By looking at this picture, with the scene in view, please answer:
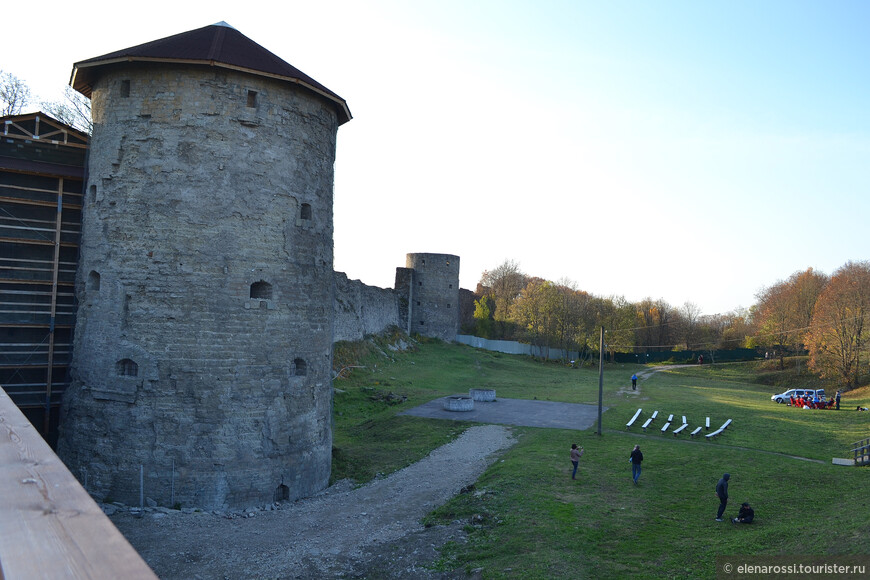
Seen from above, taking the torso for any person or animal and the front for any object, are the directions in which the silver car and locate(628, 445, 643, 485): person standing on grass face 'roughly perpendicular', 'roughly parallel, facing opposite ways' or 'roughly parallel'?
roughly perpendicular

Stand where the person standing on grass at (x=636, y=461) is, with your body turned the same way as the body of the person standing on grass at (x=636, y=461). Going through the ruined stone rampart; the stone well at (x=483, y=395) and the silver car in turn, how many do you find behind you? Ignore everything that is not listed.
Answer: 0

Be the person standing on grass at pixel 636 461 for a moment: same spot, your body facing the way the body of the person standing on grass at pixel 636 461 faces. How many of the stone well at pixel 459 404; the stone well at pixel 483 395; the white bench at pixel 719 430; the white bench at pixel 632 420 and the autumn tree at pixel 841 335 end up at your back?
0

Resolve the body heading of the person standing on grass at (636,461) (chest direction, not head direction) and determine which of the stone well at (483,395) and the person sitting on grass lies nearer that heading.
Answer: the stone well

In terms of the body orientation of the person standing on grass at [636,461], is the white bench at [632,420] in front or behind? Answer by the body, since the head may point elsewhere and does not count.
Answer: in front

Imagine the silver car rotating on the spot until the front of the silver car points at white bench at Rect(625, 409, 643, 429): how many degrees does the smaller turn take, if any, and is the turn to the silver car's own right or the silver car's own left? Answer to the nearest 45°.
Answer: approximately 90° to the silver car's own left

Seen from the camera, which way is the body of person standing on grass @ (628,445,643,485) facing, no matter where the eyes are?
away from the camera

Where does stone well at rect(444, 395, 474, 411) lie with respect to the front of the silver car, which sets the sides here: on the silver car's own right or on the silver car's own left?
on the silver car's own left

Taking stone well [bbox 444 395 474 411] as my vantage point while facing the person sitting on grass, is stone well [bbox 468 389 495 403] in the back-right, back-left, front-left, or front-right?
back-left

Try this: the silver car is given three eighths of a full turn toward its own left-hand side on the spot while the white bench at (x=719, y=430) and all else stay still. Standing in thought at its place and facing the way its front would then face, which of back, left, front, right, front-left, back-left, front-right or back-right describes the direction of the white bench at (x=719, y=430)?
front-right

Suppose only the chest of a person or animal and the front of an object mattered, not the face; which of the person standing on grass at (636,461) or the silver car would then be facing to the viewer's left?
the silver car

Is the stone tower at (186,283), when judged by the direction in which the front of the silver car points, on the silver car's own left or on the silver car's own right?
on the silver car's own left

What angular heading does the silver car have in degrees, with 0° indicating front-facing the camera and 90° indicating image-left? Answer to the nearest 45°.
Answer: approximately 90°

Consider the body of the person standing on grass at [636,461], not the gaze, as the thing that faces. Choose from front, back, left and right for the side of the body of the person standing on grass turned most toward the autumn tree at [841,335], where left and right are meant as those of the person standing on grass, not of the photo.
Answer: front

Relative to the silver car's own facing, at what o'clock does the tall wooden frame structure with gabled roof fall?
The tall wooden frame structure with gabled roof is roughly at 10 o'clock from the silver car.
